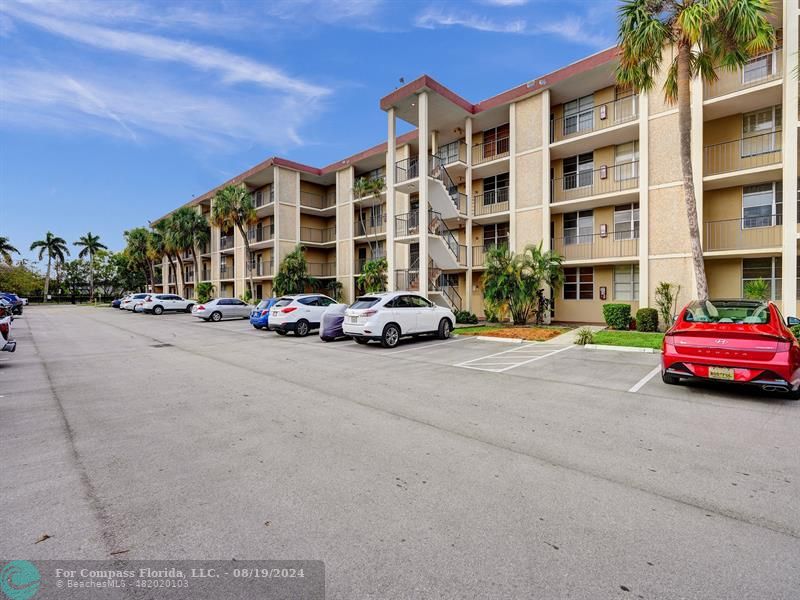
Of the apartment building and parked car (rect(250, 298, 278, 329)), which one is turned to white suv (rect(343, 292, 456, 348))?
the apartment building

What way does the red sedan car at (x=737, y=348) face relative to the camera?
away from the camera

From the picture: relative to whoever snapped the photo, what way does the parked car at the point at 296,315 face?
facing away from the viewer and to the right of the viewer

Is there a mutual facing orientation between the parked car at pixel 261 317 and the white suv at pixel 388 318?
no

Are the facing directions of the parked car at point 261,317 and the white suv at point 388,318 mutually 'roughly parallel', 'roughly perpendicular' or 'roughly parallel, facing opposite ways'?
roughly parallel

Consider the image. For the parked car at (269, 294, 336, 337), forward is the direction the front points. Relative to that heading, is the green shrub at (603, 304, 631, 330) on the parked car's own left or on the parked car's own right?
on the parked car's own right

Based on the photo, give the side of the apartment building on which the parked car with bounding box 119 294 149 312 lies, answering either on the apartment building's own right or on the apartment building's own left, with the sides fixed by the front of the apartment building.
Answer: on the apartment building's own right

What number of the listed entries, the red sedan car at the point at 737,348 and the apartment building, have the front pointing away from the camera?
1

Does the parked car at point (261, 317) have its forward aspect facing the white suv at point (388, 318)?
no

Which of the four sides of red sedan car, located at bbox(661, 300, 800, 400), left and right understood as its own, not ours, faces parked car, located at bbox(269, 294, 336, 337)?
left

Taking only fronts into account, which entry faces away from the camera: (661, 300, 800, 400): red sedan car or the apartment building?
the red sedan car

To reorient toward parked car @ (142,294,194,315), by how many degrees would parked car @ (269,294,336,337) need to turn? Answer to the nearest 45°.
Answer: approximately 90° to its left

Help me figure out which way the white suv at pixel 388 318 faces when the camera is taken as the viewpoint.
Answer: facing away from the viewer and to the right of the viewer

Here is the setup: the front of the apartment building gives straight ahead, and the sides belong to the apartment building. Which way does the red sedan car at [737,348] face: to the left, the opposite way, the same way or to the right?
the opposite way
